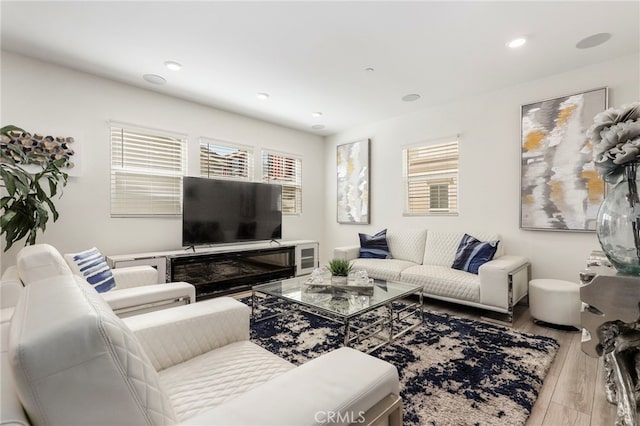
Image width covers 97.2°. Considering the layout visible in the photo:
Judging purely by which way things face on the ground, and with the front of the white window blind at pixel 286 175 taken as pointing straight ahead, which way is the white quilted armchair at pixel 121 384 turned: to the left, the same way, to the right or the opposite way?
to the left

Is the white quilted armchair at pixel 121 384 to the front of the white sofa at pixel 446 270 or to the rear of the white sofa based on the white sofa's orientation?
to the front

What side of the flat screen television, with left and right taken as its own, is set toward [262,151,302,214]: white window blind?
left

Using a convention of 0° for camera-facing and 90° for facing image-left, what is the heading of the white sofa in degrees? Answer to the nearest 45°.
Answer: approximately 45°

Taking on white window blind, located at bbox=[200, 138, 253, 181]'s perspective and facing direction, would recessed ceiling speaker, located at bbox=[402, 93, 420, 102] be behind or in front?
in front

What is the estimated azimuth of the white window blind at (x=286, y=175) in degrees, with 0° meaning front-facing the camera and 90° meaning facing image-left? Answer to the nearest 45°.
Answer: approximately 315°

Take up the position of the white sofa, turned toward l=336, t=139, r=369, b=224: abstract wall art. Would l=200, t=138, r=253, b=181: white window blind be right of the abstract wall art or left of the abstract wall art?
left

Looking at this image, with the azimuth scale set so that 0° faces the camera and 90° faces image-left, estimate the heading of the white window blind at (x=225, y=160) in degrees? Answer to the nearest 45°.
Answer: approximately 315°

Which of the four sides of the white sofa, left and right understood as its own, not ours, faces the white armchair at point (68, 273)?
front

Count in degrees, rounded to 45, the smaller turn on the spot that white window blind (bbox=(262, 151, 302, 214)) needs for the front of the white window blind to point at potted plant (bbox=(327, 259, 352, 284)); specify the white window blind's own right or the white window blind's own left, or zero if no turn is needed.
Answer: approximately 45° to the white window blind's own right

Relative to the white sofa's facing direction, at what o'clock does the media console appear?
The media console is roughly at 1 o'clock from the white sofa.
